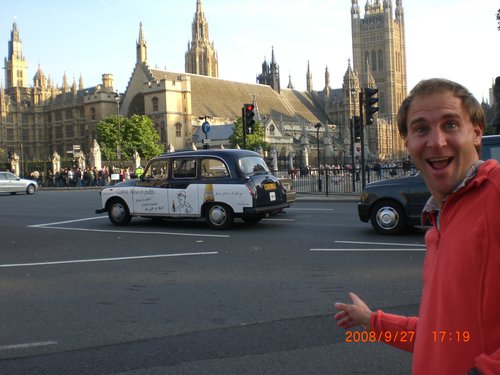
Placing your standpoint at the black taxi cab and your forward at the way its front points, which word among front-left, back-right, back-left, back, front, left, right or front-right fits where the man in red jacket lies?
back-left

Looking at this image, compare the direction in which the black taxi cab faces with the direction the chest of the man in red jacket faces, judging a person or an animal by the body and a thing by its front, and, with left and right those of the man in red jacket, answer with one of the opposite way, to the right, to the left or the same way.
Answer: to the right

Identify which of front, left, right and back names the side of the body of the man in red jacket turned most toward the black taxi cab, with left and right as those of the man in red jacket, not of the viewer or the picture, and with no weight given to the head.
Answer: right

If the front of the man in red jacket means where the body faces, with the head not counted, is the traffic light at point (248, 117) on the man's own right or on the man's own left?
on the man's own right

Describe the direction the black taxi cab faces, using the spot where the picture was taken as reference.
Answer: facing away from the viewer and to the left of the viewer

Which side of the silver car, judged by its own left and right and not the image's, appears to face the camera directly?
right

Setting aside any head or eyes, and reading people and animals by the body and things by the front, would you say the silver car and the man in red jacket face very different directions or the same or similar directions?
very different directions

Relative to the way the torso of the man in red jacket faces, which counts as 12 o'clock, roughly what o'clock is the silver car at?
The silver car is roughly at 3 o'clock from the man in red jacket.

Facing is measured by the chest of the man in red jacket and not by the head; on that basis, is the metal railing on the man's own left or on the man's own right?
on the man's own right

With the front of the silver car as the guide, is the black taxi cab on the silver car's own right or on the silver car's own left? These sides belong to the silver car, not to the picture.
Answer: on the silver car's own right

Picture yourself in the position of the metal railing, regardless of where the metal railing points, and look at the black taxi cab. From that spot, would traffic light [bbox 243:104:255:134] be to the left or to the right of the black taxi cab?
right

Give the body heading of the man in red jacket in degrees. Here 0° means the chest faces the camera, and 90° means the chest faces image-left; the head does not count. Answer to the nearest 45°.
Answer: approximately 45°

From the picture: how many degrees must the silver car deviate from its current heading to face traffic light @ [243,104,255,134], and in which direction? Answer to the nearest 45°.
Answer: approximately 45° to its right

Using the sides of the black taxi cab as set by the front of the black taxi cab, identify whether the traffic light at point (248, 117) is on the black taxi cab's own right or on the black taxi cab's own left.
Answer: on the black taxi cab's own right
